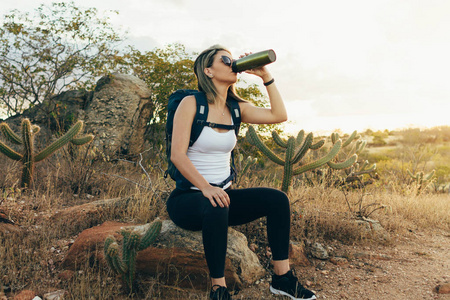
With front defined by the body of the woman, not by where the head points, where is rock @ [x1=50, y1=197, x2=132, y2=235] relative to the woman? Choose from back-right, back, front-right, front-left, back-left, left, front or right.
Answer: back

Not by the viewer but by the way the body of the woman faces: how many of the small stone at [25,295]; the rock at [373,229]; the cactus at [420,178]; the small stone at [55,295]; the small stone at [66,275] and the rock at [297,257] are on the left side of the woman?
3

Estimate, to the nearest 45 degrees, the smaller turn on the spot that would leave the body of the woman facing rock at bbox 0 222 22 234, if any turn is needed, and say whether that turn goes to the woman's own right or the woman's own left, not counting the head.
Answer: approximately 135° to the woman's own right

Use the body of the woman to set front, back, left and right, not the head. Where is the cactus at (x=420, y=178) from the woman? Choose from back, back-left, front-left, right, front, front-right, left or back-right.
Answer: left

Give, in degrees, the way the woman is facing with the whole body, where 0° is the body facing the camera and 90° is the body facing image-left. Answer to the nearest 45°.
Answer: approximately 315°

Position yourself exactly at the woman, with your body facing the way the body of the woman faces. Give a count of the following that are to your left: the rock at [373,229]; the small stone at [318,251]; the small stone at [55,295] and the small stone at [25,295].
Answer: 2

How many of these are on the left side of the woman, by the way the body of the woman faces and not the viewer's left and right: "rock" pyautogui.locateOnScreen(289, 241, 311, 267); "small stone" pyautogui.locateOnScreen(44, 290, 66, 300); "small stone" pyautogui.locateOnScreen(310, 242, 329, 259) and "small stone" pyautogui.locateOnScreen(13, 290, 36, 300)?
2

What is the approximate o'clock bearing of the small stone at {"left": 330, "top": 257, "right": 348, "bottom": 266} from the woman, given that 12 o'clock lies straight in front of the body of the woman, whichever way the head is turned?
The small stone is roughly at 9 o'clock from the woman.

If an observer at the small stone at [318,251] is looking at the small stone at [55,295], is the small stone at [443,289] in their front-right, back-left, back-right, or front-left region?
back-left

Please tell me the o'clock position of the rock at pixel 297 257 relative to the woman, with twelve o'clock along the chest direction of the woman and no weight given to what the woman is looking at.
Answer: The rock is roughly at 9 o'clock from the woman.

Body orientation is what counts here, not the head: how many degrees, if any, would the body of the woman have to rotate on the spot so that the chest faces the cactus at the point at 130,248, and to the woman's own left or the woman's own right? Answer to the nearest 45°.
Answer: approximately 135° to the woman's own right

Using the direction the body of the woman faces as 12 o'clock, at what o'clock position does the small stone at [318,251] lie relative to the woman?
The small stone is roughly at 9 o'clock from the woman.

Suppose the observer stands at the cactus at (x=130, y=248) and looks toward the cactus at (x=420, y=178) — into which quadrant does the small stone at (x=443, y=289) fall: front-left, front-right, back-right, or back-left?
front-right

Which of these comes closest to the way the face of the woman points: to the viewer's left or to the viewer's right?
to the viewer's right
